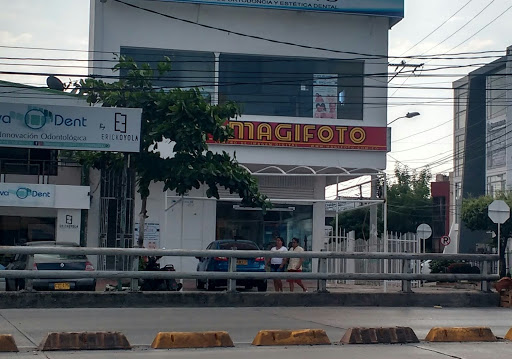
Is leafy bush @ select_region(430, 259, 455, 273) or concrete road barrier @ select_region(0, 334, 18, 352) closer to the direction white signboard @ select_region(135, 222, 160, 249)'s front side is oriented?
the concrete road barrier

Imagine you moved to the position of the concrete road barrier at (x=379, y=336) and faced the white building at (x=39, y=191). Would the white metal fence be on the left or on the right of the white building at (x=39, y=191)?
right

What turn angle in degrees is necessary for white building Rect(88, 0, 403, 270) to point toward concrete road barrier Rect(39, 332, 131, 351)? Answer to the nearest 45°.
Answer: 0° — it already faces it

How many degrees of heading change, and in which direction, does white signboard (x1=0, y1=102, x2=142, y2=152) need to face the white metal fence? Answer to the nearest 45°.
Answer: approximately 135° to its left

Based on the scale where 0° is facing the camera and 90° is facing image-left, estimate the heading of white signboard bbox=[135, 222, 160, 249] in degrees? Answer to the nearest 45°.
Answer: approximately 0°

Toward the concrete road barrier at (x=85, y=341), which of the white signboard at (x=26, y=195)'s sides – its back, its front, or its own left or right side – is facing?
front

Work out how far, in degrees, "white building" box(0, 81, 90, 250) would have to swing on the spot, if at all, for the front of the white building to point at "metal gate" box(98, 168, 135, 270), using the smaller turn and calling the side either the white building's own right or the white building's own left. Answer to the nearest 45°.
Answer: approximately 90° to the white building's own left
